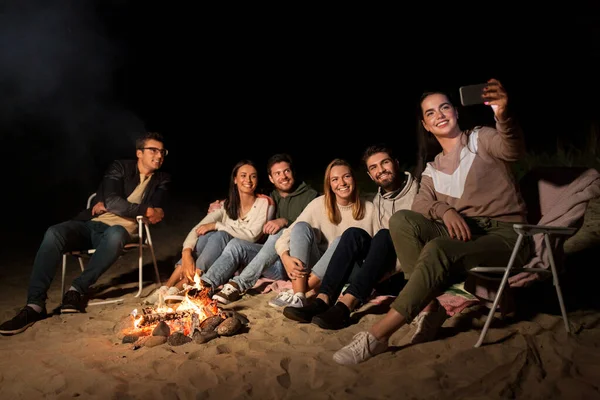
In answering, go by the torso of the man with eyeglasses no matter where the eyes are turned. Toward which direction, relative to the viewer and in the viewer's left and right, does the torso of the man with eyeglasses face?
facing the viewer

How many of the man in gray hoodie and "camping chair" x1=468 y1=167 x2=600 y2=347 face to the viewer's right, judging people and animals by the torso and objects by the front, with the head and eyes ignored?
0

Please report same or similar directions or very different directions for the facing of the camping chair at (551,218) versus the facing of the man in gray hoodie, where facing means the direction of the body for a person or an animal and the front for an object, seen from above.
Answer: same or similar directions

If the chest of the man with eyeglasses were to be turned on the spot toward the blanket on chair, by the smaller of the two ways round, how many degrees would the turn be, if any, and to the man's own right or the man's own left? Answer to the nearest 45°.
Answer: approximately 45° to the man's own left

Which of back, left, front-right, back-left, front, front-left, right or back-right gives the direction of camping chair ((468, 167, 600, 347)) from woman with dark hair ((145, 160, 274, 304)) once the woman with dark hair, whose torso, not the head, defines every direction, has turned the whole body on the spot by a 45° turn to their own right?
back-left

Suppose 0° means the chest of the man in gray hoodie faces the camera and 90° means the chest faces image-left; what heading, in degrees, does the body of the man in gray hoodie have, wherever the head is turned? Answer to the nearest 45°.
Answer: approximately 45°

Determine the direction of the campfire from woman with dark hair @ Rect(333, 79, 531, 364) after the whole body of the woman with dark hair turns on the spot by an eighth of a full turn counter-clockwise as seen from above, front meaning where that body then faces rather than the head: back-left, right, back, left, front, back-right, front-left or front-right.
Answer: right

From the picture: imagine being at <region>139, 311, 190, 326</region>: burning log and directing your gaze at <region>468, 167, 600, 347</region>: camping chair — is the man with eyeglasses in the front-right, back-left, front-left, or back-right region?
back-left

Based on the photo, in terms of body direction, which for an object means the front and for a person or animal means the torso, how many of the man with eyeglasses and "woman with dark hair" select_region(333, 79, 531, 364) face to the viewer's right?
0

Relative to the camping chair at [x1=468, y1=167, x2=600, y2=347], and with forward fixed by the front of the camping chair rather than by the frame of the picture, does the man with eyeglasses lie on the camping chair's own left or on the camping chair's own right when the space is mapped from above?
on the camping chair's own right

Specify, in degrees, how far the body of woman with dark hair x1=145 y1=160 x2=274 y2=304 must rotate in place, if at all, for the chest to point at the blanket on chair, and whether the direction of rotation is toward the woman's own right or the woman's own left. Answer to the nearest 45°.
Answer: approximately 90° to the woman's own left

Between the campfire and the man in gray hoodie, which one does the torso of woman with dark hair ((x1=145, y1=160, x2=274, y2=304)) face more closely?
the campfire

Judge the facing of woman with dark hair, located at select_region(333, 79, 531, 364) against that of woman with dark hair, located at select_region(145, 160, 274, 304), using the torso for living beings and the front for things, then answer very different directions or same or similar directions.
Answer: same or similar directions

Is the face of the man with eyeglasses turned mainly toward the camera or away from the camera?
toward the camera

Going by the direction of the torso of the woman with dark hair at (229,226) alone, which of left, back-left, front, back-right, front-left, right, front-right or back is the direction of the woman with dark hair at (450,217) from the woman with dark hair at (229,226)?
left
